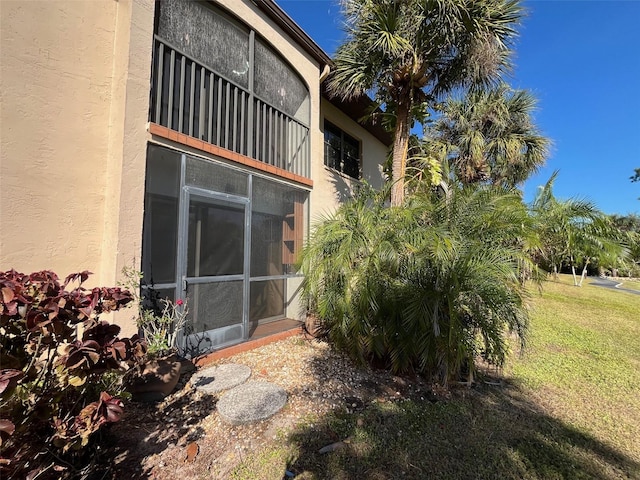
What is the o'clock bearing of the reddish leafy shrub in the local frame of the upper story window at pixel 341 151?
The reddish leafy shrub is roughly at 2 o'clock from the upper story window.

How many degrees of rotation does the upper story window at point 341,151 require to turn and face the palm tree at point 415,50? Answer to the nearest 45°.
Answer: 0° — it already faces it

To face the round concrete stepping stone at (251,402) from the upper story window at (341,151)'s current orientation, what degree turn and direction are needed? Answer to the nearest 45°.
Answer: approximately 45° to its right

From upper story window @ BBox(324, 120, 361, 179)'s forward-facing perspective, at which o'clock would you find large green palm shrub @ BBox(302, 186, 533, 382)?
The large green palm shrub is roughly at 1 o'clock from the upper story window.

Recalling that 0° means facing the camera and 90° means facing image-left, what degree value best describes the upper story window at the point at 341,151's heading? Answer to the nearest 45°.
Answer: approximately 315°

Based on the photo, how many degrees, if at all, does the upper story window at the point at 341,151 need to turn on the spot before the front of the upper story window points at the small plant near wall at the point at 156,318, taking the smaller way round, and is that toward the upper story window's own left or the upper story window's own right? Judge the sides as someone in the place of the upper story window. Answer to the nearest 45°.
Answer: approximately 90° to the upper story window's own right

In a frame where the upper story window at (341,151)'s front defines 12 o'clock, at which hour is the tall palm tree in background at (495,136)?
The tall palm tree in background is roughly at 10 o'clock from the upper story window.

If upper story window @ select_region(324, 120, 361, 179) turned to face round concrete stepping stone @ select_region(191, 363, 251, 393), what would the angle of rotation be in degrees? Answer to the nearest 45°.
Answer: approximately 45° to its right
